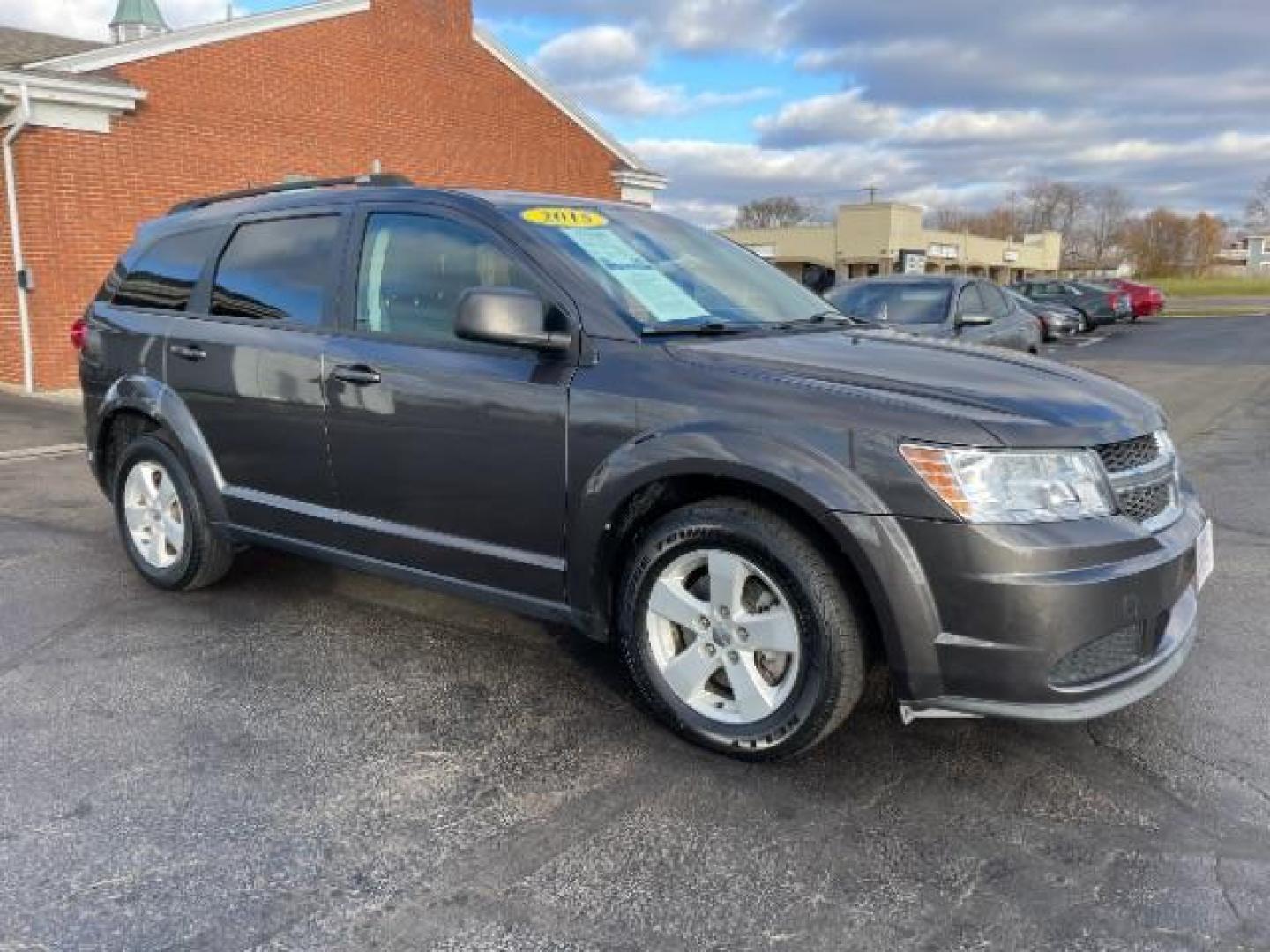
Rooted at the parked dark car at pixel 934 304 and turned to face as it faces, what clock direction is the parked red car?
The parked red car is roughly at 5 o'clock from the parked dark car.

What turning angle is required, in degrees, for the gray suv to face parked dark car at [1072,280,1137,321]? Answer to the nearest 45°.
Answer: approximately 90° to its left

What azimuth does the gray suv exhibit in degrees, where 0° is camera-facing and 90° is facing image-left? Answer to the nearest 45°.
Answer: approximately 315°

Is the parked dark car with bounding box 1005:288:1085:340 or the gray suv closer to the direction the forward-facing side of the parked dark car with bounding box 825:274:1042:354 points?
the gray suv

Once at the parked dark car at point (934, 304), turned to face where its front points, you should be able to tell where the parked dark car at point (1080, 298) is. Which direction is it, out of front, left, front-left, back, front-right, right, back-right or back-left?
back-right

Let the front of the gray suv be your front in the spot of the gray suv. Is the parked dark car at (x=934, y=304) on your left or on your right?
on your left

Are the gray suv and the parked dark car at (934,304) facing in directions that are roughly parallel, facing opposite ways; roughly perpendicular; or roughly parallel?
roughly perpendicular

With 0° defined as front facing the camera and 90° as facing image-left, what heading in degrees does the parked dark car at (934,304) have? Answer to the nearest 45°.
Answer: approximately 45°

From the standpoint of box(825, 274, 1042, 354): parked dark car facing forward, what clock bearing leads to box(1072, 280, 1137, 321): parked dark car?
box(1072, 280, 1137, 321): parked dark car is roughly at 5 o'clock from box(825, 274, 1042, 354): parked dark car.
